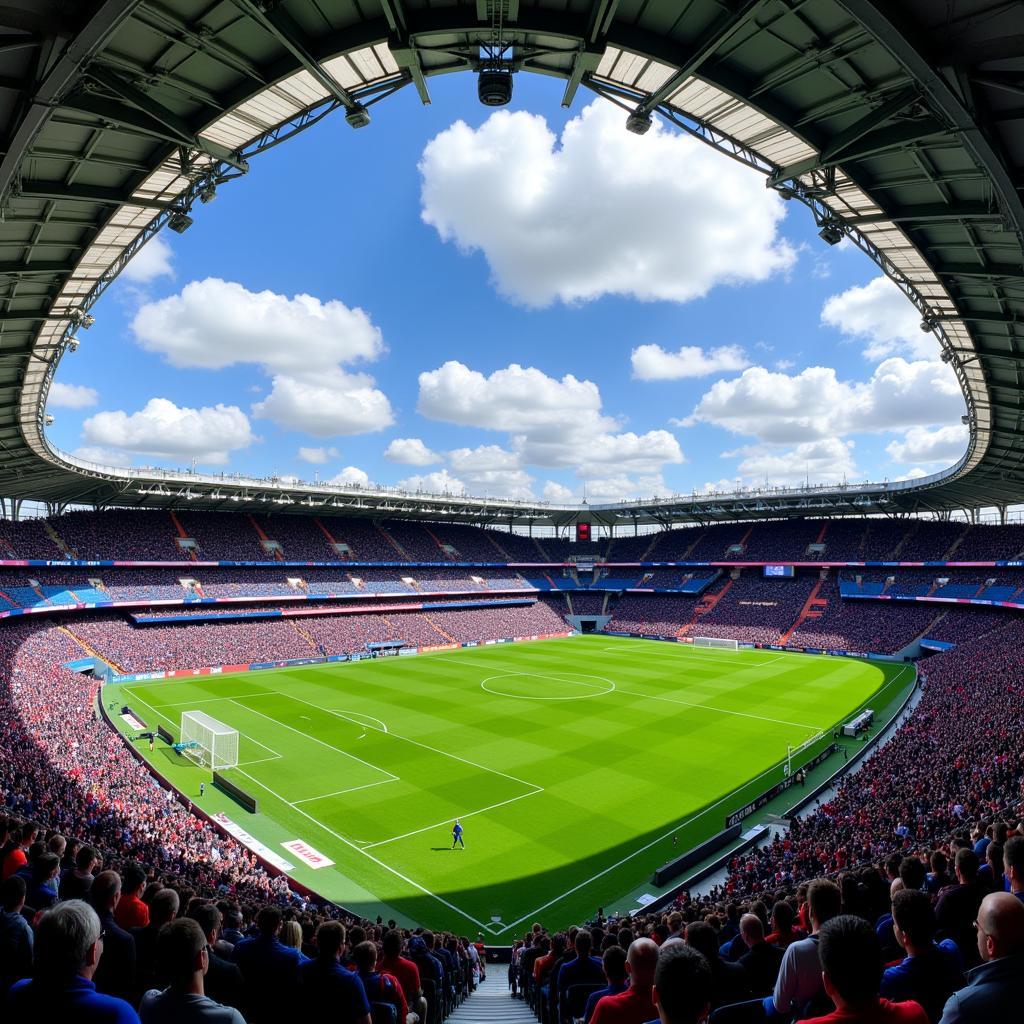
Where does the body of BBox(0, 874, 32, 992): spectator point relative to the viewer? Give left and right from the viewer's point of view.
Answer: facing away from the viewer and to the right of the viewer

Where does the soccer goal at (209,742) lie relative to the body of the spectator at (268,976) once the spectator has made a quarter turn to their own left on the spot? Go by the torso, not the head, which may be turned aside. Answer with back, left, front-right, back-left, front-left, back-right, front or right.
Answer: right

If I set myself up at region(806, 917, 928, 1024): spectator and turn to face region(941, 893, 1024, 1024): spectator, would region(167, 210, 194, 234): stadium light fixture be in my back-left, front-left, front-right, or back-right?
back-left

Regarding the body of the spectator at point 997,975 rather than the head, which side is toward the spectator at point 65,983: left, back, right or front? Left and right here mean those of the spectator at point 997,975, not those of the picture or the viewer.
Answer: left

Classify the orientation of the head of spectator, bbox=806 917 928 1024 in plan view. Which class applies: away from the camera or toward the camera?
away from the camera

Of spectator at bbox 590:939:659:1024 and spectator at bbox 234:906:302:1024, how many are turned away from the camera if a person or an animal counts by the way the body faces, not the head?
2

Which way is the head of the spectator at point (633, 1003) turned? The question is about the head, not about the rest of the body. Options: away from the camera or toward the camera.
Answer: away from the camera

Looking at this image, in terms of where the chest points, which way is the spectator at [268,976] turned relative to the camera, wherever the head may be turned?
away from the camera

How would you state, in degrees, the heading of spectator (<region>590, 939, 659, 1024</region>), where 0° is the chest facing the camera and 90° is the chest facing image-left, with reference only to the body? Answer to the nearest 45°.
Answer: approximately 180°

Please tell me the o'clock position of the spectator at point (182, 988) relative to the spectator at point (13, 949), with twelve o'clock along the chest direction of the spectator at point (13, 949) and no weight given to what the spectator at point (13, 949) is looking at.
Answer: the spectator at point (182, 988) is roughly at 4 o'clock from the spectator at point (13, 949).

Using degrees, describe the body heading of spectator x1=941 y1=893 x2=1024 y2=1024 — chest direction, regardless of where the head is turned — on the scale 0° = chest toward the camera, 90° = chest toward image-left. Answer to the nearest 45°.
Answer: approximately 135°

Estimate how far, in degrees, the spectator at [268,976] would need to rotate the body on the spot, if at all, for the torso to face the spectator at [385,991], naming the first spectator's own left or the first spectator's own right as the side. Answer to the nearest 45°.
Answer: approximately 45° to the first spectator's own right

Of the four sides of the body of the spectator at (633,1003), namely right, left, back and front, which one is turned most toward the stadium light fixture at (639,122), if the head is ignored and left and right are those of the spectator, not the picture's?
front
